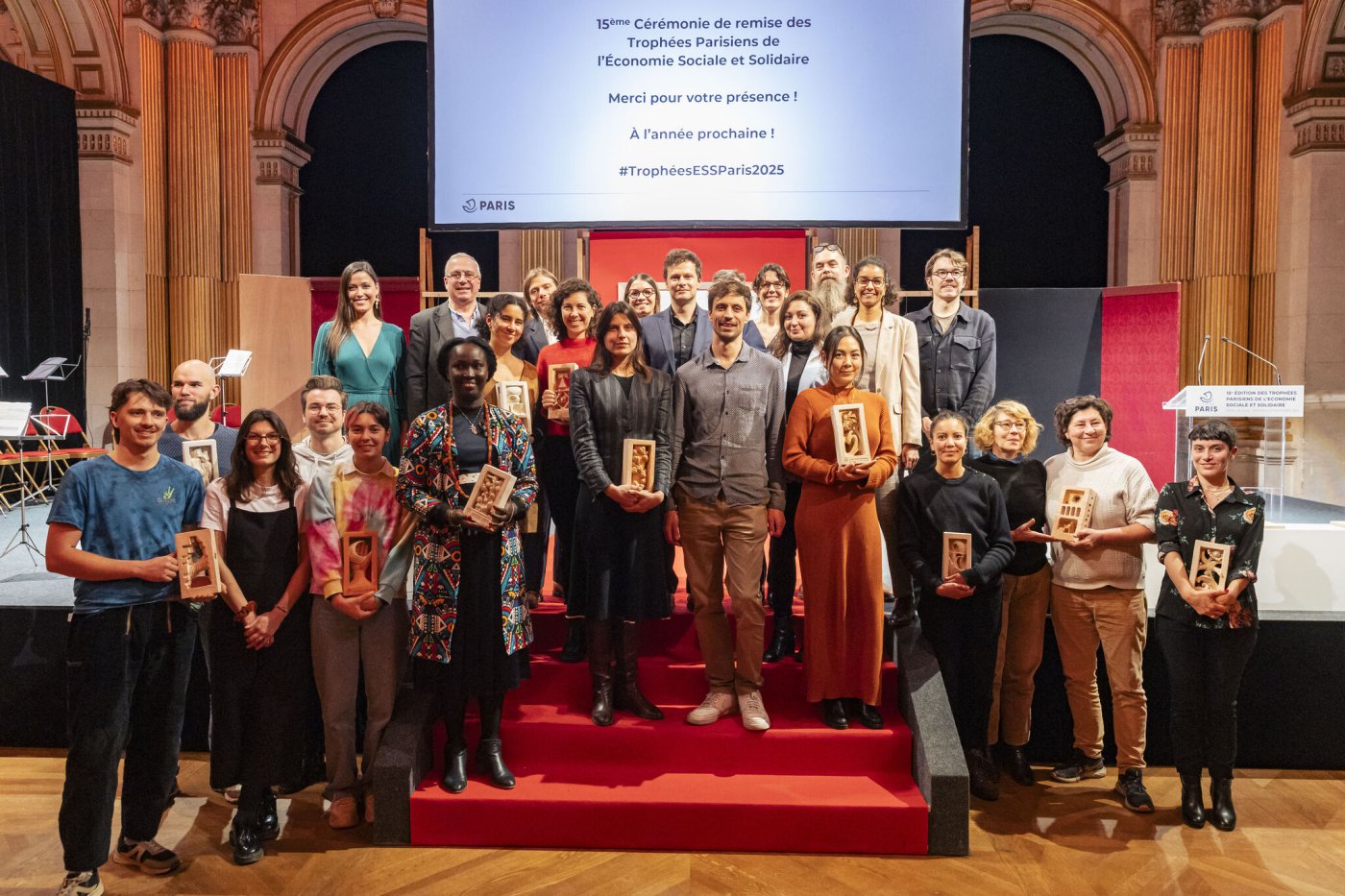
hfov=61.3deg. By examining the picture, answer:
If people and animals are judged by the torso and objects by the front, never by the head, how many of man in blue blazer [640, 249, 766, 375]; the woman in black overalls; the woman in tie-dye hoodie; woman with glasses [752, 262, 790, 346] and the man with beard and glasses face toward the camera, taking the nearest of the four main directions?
5

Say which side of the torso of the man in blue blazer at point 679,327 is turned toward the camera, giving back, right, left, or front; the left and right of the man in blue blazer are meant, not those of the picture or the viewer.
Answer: front

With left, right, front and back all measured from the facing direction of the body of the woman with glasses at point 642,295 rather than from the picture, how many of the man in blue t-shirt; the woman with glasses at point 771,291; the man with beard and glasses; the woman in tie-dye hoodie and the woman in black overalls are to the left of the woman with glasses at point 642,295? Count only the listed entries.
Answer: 2

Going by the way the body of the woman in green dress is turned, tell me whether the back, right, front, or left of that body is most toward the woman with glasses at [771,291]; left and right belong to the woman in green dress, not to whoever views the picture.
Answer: left

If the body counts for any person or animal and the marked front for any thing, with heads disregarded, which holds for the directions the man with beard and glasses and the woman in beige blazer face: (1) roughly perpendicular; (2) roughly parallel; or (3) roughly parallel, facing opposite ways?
roughly parallel

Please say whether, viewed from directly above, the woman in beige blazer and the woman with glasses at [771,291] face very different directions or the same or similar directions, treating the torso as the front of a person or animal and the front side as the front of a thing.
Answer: same or similar directions

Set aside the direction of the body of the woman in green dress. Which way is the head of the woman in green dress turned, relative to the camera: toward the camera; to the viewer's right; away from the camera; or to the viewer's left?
toward the camera

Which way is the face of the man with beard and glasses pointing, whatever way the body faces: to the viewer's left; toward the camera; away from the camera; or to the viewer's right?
toward the camera

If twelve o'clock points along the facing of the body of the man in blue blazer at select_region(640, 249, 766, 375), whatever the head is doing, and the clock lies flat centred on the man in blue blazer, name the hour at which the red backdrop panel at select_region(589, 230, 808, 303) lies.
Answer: The red backdrop panel is roughly at 6 o'clock from the man in blue blazer.

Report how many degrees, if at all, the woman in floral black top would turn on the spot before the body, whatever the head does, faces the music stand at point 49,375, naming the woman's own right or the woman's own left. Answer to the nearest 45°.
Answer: approximately 90° to the woman's own right

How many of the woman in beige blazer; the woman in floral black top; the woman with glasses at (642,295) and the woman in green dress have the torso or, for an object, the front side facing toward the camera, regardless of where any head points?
4

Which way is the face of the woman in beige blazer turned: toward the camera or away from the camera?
toward the camera

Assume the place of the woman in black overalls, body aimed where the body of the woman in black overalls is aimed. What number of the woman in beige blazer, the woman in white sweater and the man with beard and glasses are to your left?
3

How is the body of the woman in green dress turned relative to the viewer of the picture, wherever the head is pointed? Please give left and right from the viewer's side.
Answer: facing the viewer

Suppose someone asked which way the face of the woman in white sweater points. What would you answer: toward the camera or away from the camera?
toward the camera

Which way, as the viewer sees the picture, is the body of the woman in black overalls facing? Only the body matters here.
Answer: toward the camera
